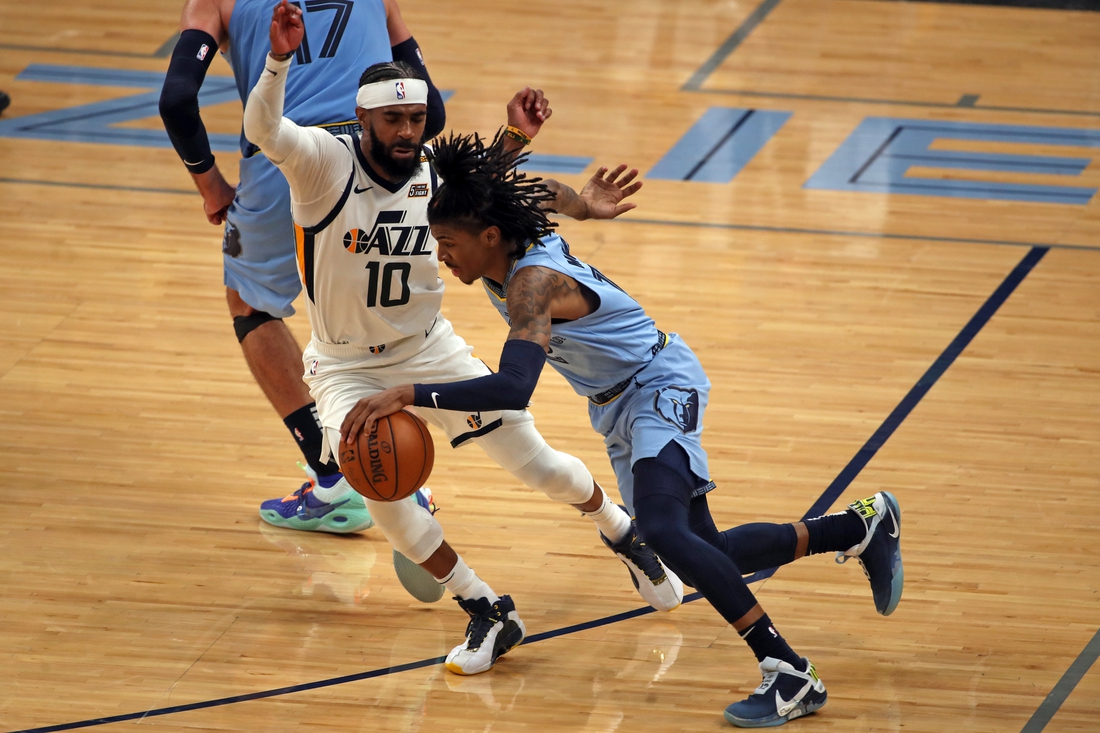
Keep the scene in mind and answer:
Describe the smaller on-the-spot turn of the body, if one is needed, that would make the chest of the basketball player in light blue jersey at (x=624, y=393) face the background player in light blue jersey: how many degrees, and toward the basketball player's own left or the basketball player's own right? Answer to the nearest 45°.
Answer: approximately 45° to the basketball player's own right

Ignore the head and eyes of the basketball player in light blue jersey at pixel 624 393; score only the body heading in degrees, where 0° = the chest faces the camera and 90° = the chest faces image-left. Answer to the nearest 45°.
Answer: approximately 90°
